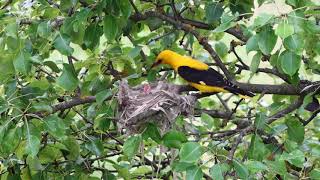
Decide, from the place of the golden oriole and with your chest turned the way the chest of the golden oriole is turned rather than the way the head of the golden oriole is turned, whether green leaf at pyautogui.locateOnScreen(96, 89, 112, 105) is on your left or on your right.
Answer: on your left

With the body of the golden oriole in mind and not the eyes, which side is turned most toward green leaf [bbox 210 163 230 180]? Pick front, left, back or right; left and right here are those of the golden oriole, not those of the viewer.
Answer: left

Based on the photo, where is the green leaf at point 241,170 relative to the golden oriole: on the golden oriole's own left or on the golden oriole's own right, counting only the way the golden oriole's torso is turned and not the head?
on the golden oriole's own left

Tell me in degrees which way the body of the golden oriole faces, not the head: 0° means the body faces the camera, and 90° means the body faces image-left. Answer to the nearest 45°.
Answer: approximately 90°

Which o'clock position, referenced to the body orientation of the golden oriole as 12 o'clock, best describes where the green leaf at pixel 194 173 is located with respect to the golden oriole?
The green leaf is roughly at 9 o'clock from the golden oriole.
